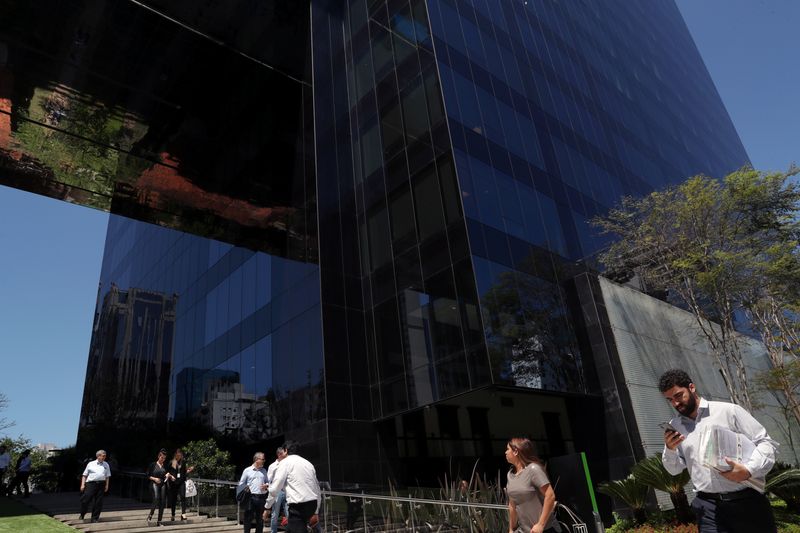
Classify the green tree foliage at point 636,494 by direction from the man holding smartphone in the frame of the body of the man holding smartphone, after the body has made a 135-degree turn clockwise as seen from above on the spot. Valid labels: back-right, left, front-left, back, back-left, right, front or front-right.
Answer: front

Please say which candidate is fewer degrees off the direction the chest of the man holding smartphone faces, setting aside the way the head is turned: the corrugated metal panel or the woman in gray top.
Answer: the woman in gray top

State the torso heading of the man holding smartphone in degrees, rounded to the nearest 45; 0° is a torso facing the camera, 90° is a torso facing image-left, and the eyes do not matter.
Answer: approximately 45°

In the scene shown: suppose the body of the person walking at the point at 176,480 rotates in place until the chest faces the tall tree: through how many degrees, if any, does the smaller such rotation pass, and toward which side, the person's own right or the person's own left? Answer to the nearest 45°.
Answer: approximately 90° to the person's own left

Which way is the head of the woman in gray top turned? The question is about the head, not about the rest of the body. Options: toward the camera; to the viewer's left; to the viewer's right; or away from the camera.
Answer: to the viewer's left

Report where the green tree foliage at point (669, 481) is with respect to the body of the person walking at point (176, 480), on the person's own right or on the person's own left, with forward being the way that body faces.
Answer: on the person's own left

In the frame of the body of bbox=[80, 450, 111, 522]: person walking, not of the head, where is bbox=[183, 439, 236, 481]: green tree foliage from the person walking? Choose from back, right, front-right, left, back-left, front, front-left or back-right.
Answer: back-left

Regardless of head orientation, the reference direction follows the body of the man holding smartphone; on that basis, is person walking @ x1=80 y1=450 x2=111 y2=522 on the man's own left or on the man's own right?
on the man's own right

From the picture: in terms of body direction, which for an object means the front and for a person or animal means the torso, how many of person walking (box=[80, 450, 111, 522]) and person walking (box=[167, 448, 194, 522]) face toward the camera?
2

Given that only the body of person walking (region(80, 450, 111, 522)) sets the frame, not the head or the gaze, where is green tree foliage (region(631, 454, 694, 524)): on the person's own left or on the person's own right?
on the person's own left
